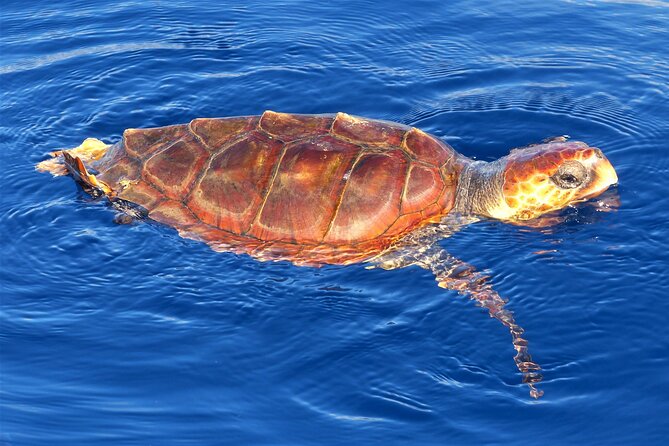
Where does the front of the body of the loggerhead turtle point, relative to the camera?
to the viewer's right
